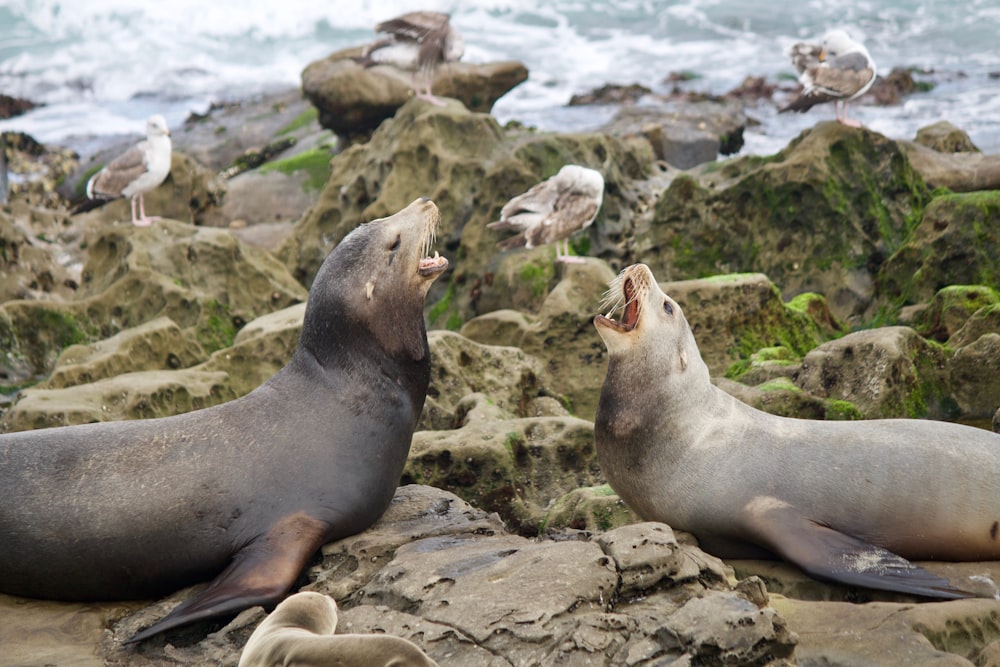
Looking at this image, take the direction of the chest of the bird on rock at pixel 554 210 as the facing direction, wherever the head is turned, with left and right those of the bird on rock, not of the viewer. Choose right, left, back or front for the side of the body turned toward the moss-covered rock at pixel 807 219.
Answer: front

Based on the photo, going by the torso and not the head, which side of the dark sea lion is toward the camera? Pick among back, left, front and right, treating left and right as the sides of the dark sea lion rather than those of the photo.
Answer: right

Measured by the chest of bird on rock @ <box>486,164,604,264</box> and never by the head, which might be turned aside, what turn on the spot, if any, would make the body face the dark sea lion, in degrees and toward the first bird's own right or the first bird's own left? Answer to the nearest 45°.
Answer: approximately 90° to the first bird's own right

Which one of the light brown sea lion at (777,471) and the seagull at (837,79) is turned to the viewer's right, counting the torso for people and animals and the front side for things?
the seagull

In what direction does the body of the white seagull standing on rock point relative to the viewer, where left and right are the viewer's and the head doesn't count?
facing to the right of the viewer

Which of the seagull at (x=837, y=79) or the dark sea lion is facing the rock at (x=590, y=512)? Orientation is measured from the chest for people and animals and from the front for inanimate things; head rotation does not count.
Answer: the dark sea lion

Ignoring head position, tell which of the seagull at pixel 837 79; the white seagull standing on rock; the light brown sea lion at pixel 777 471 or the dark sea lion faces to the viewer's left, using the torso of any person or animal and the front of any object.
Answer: the light brown sea lion

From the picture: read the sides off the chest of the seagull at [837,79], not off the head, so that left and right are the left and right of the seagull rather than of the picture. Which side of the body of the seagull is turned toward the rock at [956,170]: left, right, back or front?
front

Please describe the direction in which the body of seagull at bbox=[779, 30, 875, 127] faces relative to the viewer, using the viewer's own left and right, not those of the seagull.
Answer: facing to the right of the viewer

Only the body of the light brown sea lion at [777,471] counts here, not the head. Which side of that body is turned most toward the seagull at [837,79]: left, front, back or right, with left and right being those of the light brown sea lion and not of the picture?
right

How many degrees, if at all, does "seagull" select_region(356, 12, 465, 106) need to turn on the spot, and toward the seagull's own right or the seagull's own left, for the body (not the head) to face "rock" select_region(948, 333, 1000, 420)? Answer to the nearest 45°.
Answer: approximately 90° to the seagull's own right

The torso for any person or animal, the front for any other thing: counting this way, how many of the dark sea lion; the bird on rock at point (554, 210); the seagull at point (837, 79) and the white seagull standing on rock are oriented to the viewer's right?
4

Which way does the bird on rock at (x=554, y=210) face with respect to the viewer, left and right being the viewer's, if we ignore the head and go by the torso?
facing to the right of the viewer

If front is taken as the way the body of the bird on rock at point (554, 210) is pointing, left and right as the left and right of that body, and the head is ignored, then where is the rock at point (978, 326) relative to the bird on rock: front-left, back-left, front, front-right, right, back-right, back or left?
front-right

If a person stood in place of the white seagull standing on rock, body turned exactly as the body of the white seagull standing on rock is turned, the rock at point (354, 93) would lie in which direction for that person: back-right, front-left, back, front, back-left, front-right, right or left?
front-left

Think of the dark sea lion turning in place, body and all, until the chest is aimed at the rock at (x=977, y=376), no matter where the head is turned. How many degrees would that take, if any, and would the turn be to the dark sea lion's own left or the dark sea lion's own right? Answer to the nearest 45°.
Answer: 0° — it already faces it
